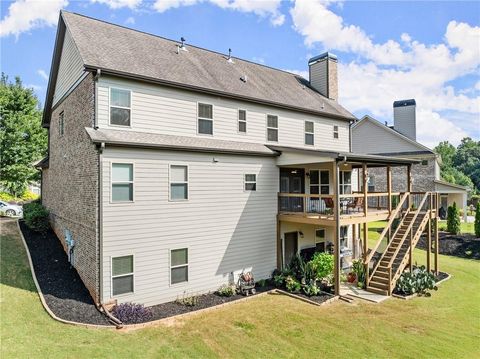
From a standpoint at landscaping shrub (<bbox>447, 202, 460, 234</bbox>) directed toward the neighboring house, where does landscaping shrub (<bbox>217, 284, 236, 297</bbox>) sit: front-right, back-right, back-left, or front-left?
back-left

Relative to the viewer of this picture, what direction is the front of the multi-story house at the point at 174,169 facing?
facing away from the viewer and to the left of the viewer

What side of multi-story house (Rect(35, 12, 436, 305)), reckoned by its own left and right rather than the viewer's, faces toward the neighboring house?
right

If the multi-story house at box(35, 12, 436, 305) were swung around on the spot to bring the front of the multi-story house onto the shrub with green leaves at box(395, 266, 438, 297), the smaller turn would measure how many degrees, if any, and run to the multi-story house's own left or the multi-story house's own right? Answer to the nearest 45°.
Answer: approximately 135° to the multi-story house's own right

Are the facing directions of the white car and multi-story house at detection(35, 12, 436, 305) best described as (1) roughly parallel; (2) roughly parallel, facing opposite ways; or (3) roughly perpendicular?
roughly perpendicular

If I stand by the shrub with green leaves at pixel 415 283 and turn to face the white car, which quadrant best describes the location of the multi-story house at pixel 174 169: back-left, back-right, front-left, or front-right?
front-left

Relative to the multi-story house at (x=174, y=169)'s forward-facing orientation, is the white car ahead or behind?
ahead

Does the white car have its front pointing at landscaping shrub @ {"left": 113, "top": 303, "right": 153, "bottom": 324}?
no
